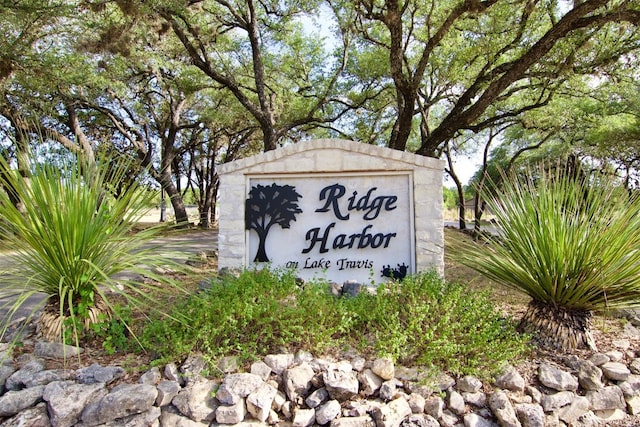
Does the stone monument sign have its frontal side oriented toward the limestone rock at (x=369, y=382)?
yes

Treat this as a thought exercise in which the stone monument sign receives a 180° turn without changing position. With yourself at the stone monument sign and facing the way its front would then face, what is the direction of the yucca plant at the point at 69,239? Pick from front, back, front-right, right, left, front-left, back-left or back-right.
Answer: back-left

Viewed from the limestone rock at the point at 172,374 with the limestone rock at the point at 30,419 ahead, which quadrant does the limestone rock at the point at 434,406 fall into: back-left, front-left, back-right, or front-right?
back-left

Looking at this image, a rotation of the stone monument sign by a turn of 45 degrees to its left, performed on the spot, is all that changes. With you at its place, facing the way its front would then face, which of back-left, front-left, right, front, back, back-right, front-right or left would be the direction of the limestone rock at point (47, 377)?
right

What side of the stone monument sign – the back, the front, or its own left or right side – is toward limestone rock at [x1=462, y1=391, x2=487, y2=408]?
front

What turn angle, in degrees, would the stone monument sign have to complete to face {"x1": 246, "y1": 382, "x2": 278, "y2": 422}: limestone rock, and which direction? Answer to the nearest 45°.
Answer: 0° — it already faces it

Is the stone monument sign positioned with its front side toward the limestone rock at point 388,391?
yes

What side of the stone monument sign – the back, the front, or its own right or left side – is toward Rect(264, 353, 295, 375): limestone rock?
front

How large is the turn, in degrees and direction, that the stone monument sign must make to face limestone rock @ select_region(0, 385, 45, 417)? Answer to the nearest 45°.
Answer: approximately 45° to its right

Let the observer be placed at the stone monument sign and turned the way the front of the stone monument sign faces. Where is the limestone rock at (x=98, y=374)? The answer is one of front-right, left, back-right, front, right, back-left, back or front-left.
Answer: front-right

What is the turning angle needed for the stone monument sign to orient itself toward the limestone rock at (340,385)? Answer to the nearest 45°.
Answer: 0° — it already faces it

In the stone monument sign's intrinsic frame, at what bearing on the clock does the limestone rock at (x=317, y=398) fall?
The limestone rock is roughly at 12 o'clock from the stone monument sign.

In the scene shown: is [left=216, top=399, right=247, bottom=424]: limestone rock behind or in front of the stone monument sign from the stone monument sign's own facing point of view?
in front

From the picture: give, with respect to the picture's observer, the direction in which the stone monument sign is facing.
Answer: facing the viewer

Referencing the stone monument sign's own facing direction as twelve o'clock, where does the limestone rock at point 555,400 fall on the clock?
The limestone rock is roughly at 11 o'clock from the stone monument sign.
